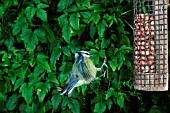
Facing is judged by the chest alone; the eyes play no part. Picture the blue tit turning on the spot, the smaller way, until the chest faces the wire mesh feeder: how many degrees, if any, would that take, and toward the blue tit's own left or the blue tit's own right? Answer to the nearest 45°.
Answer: approximately 45° to the blue tit's own left

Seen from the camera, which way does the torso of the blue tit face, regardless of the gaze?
to the viewer's right
